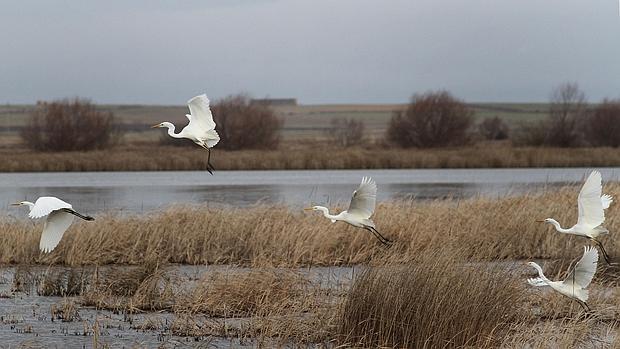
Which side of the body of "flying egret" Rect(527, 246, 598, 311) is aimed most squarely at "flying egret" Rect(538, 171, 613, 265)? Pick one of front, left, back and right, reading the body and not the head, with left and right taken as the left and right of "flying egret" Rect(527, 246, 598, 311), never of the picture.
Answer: right

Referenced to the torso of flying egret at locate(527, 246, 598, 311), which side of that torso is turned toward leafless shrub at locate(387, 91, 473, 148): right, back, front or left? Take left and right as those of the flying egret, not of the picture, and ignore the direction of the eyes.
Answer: right

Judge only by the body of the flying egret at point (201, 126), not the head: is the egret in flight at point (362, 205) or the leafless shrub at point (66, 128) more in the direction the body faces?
the leafless shrub

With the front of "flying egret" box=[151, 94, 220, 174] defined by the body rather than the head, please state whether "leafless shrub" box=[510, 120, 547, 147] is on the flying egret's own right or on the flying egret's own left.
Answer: on the flying egret's own right

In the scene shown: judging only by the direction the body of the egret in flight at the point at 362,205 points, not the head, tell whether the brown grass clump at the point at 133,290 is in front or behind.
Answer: in front

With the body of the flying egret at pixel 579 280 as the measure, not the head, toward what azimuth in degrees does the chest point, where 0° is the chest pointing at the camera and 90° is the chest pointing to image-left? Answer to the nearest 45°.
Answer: approximately 90°

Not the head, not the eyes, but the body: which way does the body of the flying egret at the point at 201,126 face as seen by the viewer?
to the viewer's left

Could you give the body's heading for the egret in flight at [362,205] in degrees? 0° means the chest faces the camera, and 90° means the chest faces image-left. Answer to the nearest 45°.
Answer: approximately 90°

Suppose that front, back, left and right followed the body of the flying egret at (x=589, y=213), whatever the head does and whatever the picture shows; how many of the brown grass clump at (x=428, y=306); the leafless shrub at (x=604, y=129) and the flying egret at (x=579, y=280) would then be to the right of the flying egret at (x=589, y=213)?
1

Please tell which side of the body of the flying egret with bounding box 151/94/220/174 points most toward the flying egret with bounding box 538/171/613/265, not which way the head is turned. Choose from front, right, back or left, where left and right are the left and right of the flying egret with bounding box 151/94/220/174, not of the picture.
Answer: back
